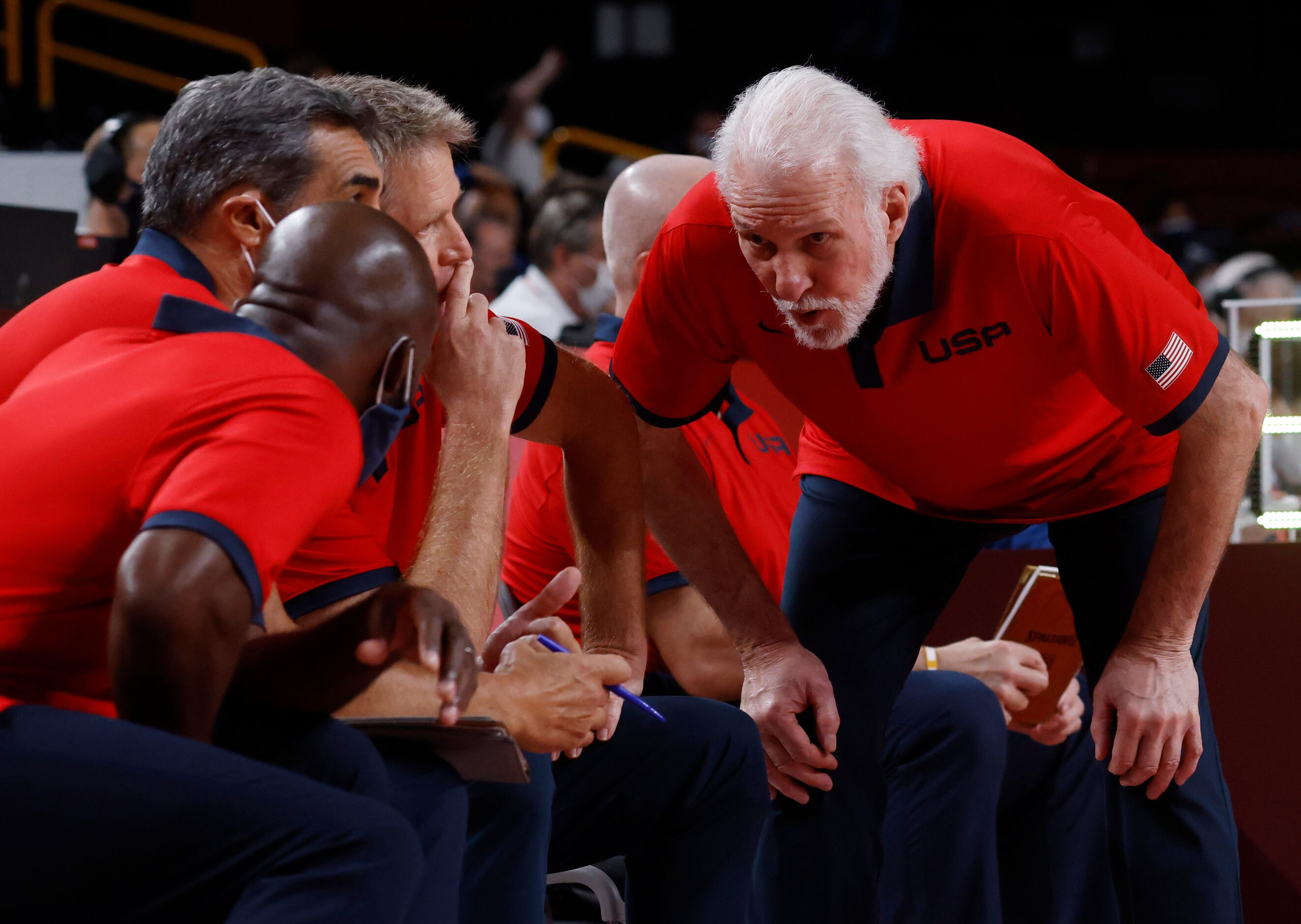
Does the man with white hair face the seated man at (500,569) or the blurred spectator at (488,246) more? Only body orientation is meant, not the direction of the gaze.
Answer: the seated man

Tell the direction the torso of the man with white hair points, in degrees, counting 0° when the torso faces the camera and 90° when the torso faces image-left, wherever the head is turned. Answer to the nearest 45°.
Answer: approximately 45°

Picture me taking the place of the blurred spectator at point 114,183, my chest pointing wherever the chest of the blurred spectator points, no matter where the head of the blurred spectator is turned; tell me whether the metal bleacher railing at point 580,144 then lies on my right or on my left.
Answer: on my left

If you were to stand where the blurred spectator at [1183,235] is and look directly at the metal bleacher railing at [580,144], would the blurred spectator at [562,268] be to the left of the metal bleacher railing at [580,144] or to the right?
left

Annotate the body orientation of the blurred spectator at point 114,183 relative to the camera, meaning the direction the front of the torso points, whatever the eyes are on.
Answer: to the viewer's right

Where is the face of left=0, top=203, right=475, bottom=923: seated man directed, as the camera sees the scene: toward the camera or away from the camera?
away from the camera

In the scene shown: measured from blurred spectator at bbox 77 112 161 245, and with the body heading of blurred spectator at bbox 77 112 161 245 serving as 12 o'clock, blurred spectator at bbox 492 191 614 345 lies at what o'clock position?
blurred spectator at bbox 492 191 614 345 is roughly at 11 o'clock from blurred spectator at bbox 77 112 161 245.

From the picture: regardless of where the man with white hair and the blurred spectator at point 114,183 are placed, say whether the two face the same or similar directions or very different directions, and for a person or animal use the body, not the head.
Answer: very different directions

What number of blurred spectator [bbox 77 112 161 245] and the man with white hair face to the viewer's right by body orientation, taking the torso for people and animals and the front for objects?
1
